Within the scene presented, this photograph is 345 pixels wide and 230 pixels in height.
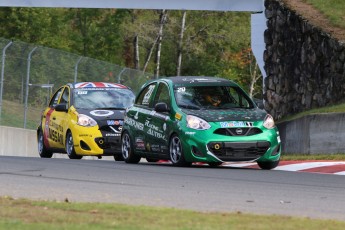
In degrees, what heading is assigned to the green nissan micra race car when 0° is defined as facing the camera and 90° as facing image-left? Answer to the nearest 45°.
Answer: approximately 315°

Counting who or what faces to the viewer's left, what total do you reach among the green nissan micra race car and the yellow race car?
0

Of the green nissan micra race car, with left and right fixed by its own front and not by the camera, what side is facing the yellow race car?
back

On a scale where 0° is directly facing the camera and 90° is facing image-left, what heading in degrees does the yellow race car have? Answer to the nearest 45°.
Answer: approximately 315°
